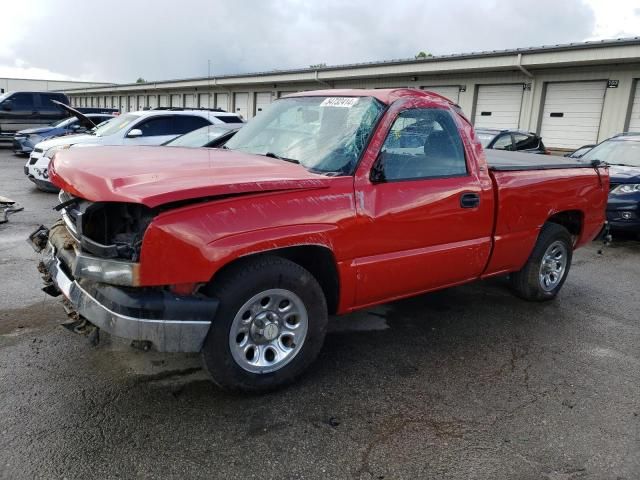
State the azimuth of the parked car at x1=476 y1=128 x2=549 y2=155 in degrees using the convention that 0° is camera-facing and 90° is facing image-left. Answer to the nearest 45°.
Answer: approximately 45°

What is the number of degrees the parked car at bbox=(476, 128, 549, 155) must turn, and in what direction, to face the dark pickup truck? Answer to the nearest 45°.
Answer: approximately 45° to its right

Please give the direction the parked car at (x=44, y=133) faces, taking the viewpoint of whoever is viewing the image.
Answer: facing the viewer and to the left of the viewer

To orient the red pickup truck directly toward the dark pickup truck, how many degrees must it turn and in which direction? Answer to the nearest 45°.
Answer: approximately 90° to its right

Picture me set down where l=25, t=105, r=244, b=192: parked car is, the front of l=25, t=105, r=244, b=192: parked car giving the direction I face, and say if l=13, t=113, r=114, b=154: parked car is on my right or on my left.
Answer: on my right

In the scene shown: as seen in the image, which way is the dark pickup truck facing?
to the viewer's left

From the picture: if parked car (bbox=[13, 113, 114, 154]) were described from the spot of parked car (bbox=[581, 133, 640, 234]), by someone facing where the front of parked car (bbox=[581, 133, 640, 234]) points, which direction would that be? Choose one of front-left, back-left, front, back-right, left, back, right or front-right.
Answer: front-right

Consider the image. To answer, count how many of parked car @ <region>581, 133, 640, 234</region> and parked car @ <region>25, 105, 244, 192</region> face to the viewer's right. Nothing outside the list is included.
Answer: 0

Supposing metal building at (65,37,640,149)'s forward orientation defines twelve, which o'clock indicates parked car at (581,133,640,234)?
The parked car is roughly at 11 o'clock from the metal building.

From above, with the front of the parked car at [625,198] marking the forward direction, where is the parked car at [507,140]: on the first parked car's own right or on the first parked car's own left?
on the first parked car's own right
